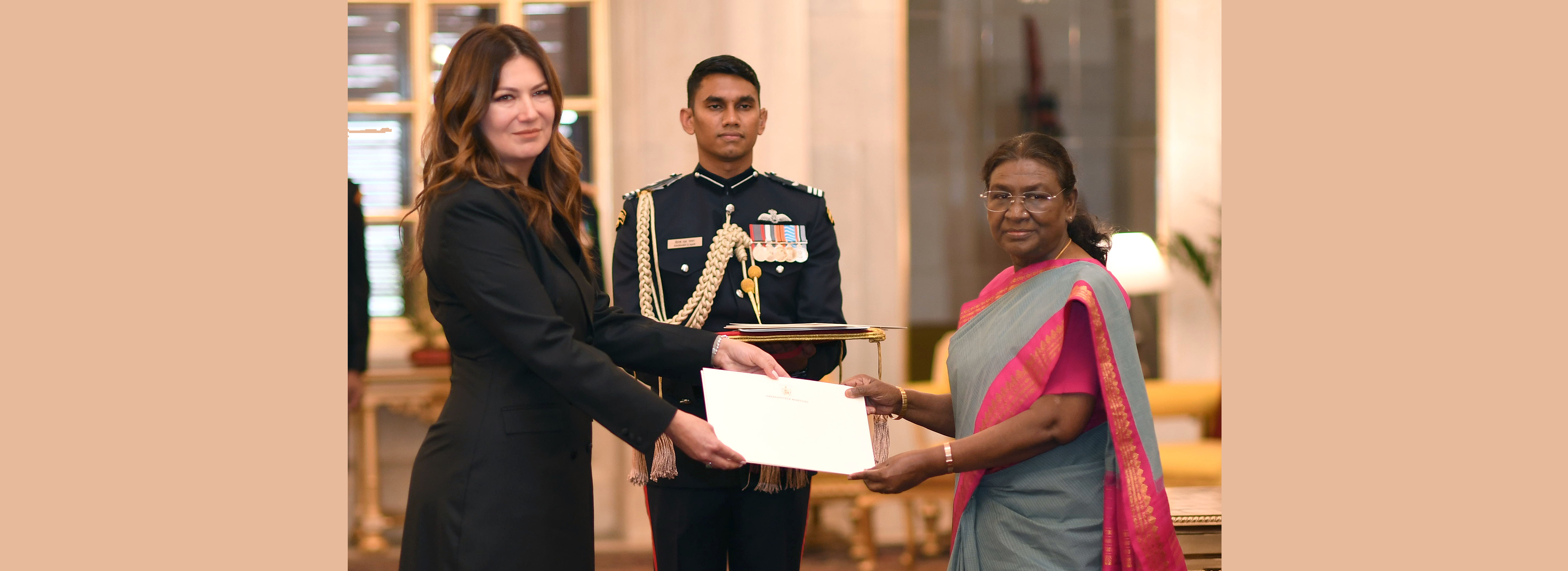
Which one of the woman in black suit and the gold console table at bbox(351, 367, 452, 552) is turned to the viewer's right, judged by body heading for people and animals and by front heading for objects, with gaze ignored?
the woman in black suit

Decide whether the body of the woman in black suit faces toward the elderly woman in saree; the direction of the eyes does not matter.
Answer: yes

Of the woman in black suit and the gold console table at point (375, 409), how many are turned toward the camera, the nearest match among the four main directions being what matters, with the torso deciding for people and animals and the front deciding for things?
1

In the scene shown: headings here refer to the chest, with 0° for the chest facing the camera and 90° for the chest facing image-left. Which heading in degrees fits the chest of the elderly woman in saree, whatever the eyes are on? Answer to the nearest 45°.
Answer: approximately 45°

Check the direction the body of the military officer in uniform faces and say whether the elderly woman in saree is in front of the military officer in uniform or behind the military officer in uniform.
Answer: in front

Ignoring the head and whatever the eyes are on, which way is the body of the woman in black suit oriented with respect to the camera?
to the viewer's right

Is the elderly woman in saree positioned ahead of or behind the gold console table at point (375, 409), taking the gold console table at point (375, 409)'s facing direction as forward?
ahead

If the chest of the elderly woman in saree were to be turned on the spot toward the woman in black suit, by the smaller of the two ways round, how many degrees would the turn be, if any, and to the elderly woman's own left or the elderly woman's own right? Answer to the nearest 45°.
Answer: approximately 45° to the elderly woman's own right
